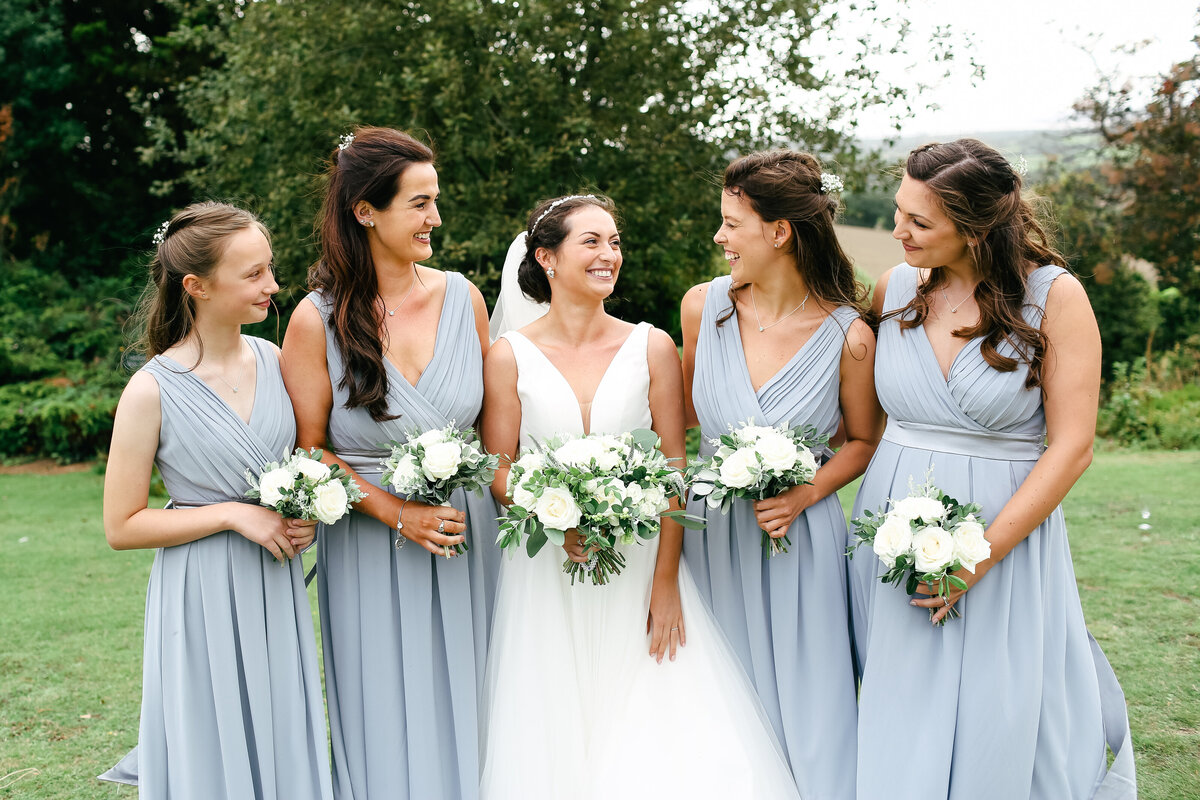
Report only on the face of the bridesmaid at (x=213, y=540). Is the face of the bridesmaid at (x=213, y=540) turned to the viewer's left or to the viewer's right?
to the viewer's right

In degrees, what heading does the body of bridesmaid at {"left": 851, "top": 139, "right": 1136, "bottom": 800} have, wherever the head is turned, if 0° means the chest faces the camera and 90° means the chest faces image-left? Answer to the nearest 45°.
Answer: approximately 45°

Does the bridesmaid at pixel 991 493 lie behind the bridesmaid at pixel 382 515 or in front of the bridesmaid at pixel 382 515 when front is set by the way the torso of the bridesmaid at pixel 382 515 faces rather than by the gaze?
in front

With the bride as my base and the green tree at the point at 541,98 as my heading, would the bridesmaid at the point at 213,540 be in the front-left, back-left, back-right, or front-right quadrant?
back-left

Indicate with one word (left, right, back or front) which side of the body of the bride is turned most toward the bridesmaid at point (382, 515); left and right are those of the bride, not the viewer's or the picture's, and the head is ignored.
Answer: right

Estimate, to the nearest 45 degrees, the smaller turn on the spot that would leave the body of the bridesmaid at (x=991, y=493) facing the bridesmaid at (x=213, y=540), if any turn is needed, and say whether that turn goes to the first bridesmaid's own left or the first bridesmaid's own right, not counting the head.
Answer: approximately 45° to the first bridesmaid's own right

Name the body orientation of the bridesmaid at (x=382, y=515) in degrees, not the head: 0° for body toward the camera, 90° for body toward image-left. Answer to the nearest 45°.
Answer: approximately 315°

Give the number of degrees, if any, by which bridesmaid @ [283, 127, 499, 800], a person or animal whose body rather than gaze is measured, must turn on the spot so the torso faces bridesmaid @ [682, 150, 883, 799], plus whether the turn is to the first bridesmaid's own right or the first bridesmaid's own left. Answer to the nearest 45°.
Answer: approximately 45° to the first bridesmaid's own left

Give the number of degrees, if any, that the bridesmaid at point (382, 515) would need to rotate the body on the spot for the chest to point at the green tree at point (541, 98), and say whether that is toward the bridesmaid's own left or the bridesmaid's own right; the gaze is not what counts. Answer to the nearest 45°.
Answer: approximately 135° to the bridesmaid's own left

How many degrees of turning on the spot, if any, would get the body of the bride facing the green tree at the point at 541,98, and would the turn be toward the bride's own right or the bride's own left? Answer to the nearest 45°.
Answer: approximately 180°
